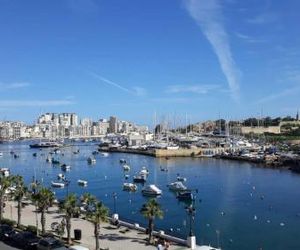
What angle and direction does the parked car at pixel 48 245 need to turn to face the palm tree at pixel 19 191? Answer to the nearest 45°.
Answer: approximately 135° to its left

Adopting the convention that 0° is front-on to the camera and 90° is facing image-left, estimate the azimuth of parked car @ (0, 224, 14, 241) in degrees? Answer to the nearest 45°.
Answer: approximately 315°

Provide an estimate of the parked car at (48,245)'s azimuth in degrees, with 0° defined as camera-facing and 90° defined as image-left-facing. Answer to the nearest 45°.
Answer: approximately 315°

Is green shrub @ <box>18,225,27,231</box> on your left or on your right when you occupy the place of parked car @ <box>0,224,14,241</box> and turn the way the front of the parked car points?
on your left

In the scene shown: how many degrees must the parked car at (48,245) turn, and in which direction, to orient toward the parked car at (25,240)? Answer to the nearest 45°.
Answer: approximately 180°

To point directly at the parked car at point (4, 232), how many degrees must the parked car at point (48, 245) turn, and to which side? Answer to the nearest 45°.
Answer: approximately 180°
